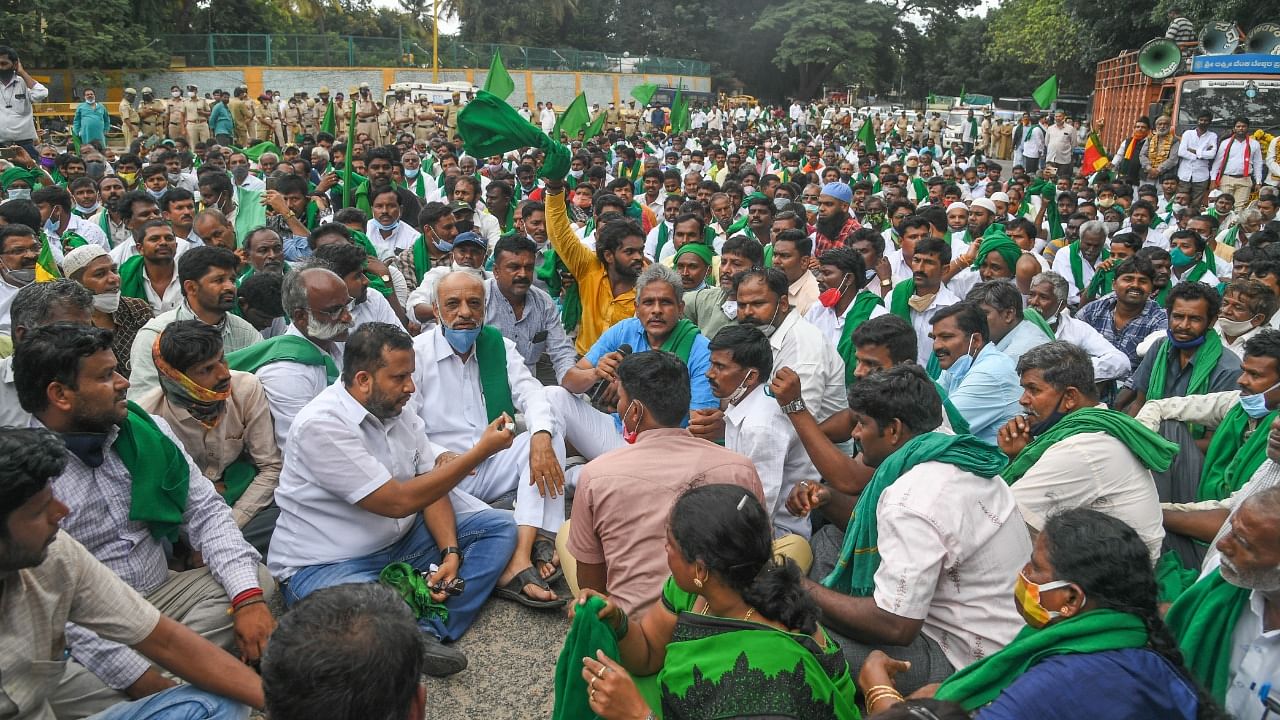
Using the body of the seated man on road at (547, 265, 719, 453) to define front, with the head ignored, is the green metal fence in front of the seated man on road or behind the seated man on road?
behind

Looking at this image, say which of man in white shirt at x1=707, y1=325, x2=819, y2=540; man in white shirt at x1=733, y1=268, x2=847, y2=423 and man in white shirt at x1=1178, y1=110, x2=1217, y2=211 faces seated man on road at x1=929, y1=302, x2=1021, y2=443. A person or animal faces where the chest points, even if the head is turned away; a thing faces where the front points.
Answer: man in white shirt at x1=1178, y1=110, x2=1217, y2=211

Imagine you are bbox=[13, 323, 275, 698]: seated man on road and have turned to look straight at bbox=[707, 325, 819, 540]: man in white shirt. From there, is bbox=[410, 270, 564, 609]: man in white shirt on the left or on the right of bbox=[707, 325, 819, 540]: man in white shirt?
left

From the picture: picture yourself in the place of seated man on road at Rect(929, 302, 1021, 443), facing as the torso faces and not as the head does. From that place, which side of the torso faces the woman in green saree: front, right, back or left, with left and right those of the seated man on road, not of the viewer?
left

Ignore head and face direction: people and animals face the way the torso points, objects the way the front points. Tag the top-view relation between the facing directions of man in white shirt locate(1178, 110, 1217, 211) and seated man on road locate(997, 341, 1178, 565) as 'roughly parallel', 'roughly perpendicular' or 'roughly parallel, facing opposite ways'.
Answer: roughly perpendicular

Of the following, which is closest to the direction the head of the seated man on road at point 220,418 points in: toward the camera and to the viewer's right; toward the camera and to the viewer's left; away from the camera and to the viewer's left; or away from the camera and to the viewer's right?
toward the camera and to the viewer's right

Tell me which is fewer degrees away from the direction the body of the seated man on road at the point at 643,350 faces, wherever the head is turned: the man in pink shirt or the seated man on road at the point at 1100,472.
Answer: the man in pink shirt

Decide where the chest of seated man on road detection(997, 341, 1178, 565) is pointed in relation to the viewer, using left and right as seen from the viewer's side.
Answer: facing to the left of the viewer

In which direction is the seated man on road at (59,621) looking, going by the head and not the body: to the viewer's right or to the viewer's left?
to the viewer's right

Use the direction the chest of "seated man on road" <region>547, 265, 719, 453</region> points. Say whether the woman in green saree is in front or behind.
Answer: in front

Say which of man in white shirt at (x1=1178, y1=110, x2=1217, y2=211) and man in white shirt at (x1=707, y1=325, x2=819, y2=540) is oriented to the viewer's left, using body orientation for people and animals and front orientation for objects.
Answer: man in white shirt at (x1=707, y1=325, x2=819, y2=540)

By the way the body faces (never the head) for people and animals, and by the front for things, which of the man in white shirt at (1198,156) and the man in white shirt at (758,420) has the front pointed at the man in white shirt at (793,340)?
the man in white shirt at (1198,156)

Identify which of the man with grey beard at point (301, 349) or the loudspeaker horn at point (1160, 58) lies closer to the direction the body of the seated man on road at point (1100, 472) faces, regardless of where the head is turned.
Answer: the man with grey beard

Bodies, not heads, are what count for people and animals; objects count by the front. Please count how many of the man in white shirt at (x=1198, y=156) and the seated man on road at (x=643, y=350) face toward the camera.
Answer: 2

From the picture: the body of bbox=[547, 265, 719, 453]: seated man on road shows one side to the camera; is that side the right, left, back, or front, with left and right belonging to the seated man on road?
front

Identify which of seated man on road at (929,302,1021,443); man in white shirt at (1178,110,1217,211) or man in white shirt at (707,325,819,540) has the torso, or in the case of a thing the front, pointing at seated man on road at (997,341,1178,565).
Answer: man in white shirt at (1178,110,1217,211)

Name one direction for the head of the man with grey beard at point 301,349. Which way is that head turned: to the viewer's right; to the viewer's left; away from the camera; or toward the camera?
to the viewer's right
